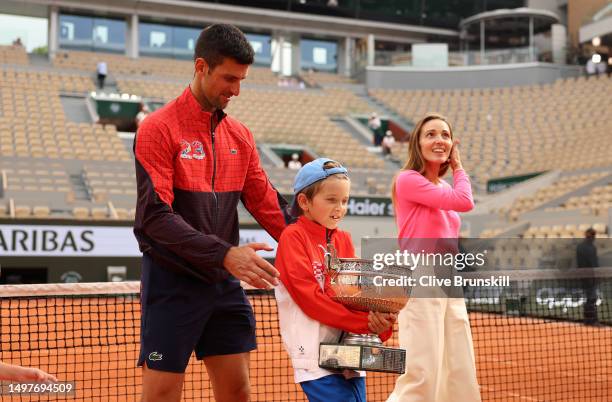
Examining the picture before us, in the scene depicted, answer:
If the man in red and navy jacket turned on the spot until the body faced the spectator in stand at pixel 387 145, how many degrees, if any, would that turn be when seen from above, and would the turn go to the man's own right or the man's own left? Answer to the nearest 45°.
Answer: approximately 135° to the man's own left

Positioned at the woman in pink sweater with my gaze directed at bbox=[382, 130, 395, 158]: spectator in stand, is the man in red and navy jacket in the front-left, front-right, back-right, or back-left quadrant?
back-left

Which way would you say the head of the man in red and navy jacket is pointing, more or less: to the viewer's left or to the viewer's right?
to the viewer's right

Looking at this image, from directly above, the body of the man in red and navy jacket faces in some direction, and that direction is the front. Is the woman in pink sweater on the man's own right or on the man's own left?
on the man's own left

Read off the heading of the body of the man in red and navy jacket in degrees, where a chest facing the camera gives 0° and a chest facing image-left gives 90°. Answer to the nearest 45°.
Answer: approximately 315°
